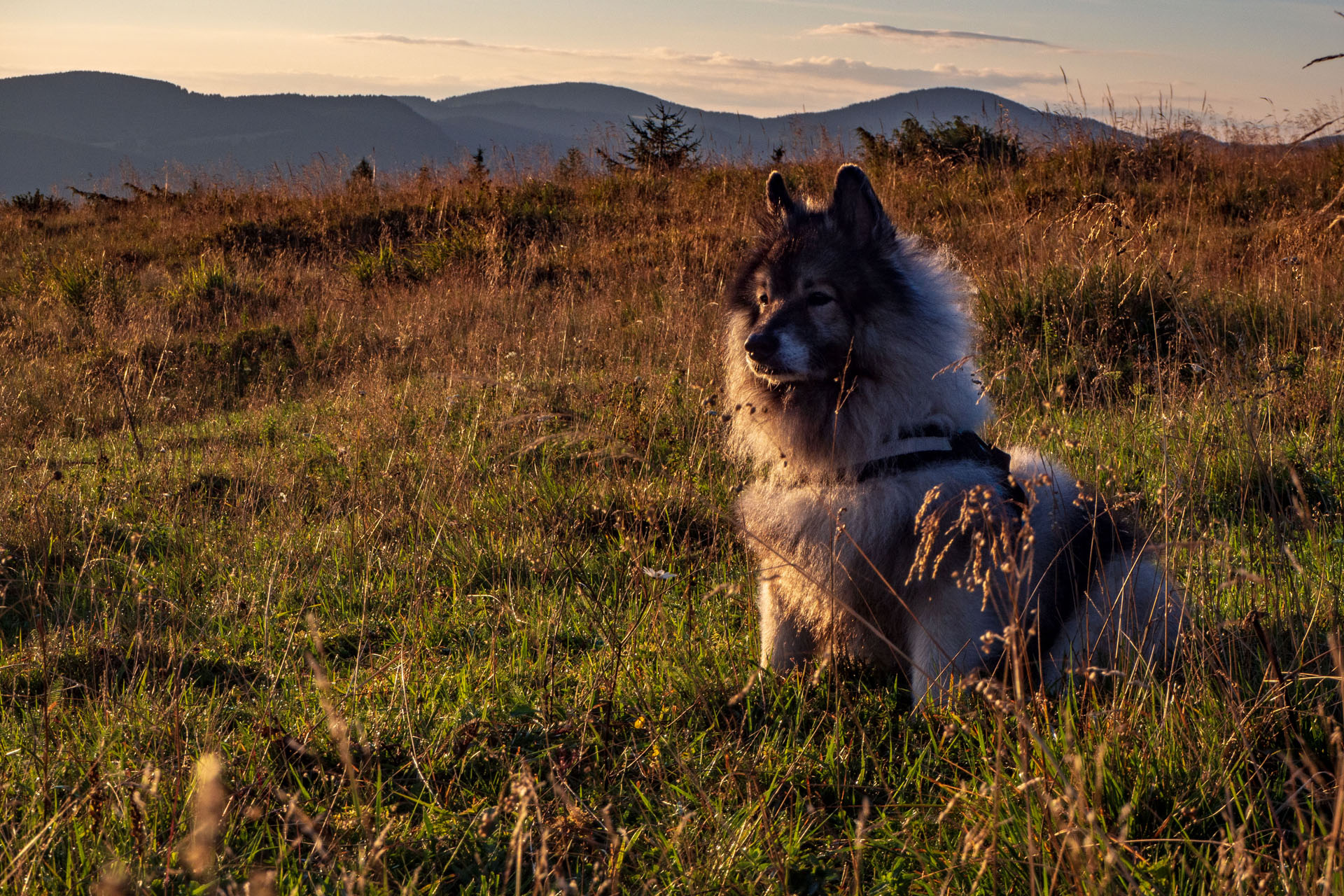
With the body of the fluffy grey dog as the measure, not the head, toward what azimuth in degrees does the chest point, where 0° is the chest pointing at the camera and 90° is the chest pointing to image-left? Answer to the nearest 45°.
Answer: approximately 45°
